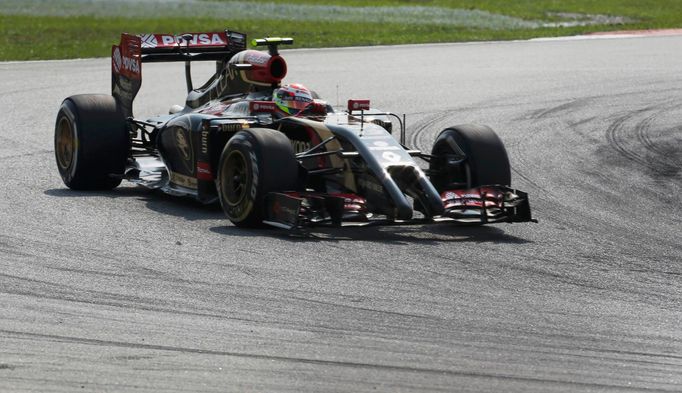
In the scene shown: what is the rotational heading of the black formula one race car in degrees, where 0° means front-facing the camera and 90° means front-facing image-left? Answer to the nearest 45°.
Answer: approximately 315°
